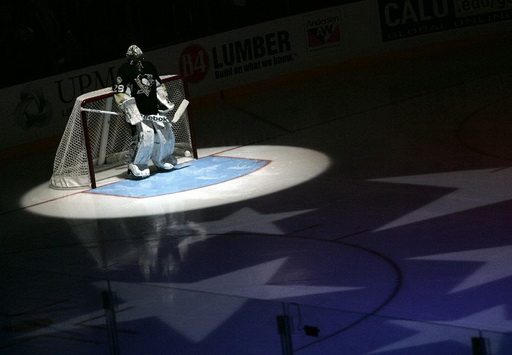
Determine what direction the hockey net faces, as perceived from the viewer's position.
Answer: facing the viewer and to the right of the viewer

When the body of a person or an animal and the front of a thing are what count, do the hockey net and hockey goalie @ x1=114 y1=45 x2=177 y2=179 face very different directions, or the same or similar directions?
same or similar directions
